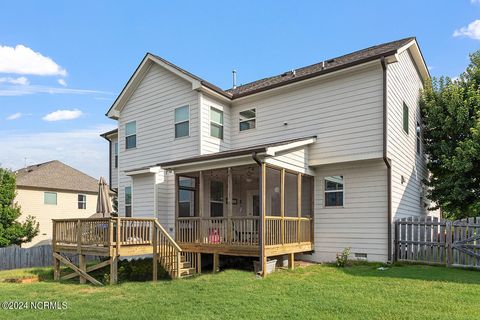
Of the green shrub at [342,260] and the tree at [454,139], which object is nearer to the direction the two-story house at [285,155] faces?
the tree

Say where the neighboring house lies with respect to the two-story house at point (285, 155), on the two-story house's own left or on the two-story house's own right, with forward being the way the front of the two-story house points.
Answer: on the two-story house's own left

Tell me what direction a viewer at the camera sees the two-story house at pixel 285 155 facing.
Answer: facing away from the viewer and to the right of the viewer

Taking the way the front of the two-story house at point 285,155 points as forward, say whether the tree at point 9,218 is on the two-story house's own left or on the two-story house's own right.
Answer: on the two-story house's own left
